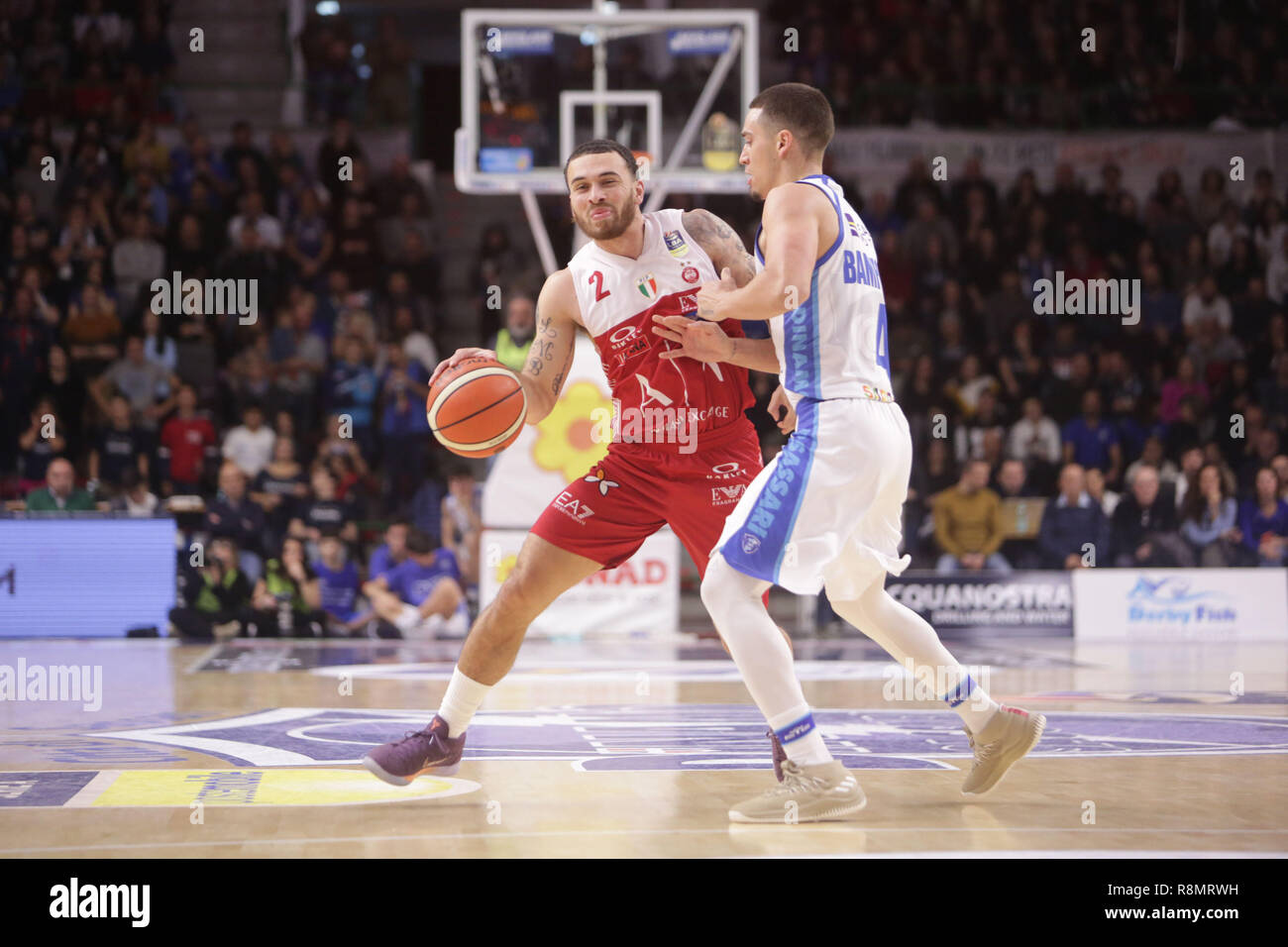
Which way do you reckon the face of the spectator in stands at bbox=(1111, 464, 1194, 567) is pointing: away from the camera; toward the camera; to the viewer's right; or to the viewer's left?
toward the camera

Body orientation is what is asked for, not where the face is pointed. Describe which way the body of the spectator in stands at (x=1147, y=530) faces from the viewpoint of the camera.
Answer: toward the camera

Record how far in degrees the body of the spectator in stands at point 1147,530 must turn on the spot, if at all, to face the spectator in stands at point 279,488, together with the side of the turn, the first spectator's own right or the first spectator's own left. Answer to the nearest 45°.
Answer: approximately 90° to the first spectator's own right

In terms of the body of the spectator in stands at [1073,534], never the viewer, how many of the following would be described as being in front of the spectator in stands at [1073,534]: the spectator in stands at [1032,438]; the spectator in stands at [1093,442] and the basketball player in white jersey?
1

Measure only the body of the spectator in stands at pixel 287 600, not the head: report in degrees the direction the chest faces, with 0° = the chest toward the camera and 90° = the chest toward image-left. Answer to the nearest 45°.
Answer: approximately 0°

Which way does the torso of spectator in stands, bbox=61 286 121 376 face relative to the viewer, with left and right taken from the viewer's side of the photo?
facing the viewer

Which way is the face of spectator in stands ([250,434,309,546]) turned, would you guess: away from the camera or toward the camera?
toward the camera

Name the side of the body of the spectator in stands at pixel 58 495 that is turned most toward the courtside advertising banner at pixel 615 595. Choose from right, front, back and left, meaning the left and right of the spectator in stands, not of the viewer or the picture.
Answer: left

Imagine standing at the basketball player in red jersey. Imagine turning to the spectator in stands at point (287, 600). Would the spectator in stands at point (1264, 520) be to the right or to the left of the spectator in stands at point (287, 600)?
right

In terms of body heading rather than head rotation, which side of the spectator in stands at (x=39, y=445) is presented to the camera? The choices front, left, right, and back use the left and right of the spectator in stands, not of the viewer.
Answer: front

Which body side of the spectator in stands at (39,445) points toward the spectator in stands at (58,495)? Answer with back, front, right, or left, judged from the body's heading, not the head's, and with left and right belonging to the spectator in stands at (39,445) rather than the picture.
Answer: front

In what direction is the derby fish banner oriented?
toward the camera

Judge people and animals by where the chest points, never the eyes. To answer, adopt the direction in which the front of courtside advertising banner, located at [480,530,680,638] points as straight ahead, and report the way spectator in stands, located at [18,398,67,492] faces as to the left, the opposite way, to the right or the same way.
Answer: the same way

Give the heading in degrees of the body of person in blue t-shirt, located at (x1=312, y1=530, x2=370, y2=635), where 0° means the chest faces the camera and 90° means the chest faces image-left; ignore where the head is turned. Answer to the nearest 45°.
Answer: approximately 0°

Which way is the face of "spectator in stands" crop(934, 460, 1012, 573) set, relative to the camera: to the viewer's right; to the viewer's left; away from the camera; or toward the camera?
toward the camera

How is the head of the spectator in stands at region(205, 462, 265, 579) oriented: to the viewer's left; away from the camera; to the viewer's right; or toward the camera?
toward the camera
